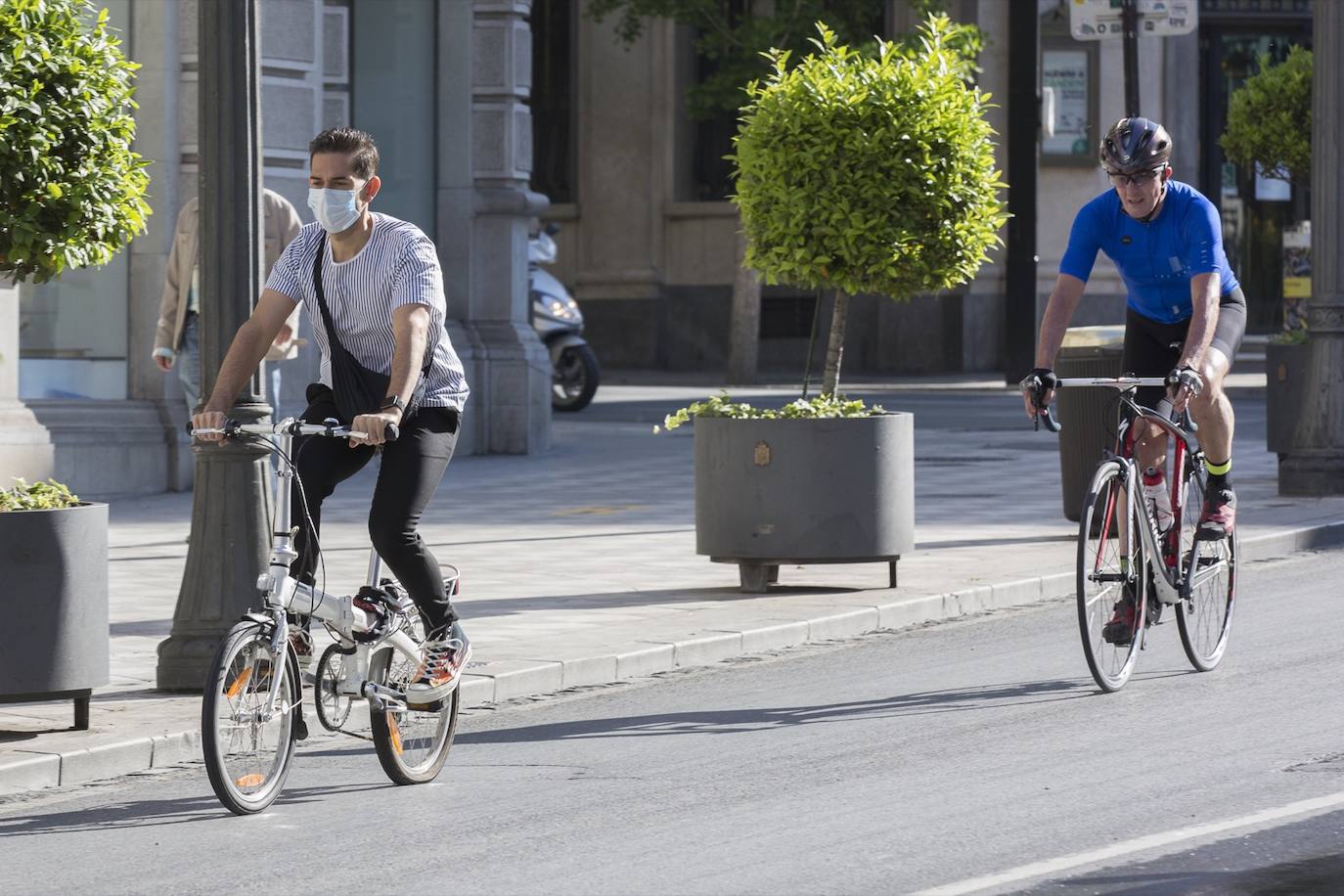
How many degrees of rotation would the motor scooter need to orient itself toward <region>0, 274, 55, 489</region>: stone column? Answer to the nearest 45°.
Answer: approximately 45° to its right

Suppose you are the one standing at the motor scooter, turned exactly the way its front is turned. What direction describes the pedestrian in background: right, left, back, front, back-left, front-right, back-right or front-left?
front-right

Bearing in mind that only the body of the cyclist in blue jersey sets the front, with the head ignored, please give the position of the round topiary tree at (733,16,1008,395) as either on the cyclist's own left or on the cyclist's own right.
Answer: on the cyclist's own right

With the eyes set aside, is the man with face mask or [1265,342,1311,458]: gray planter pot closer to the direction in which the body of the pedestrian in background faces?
the man with face mask

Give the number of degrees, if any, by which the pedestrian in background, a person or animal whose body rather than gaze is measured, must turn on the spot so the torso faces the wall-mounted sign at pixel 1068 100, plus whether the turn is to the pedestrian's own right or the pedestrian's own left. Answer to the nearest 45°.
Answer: approximately 135° to the pedestrian's own left

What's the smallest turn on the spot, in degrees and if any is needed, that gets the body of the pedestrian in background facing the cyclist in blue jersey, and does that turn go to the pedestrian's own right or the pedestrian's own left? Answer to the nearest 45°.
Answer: approximately 45° to the pedestrian's own left

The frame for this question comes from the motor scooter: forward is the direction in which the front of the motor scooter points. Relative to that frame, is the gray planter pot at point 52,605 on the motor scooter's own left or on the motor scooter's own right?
on the motor scooter's own right

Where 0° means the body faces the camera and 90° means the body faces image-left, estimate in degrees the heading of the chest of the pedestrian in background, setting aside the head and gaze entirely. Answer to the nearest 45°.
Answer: approximately 0°

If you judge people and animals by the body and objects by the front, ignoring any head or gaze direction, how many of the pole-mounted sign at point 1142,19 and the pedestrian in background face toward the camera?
2
